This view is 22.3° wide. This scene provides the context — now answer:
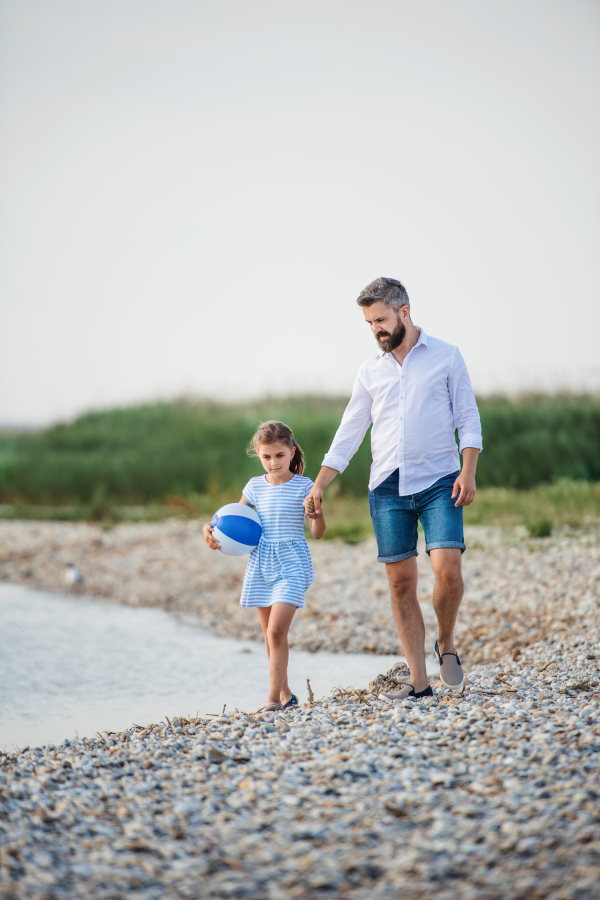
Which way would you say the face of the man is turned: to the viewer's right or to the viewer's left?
to the viewer's left

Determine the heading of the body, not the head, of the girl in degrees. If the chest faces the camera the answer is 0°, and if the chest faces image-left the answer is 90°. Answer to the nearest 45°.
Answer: approximately 0°
